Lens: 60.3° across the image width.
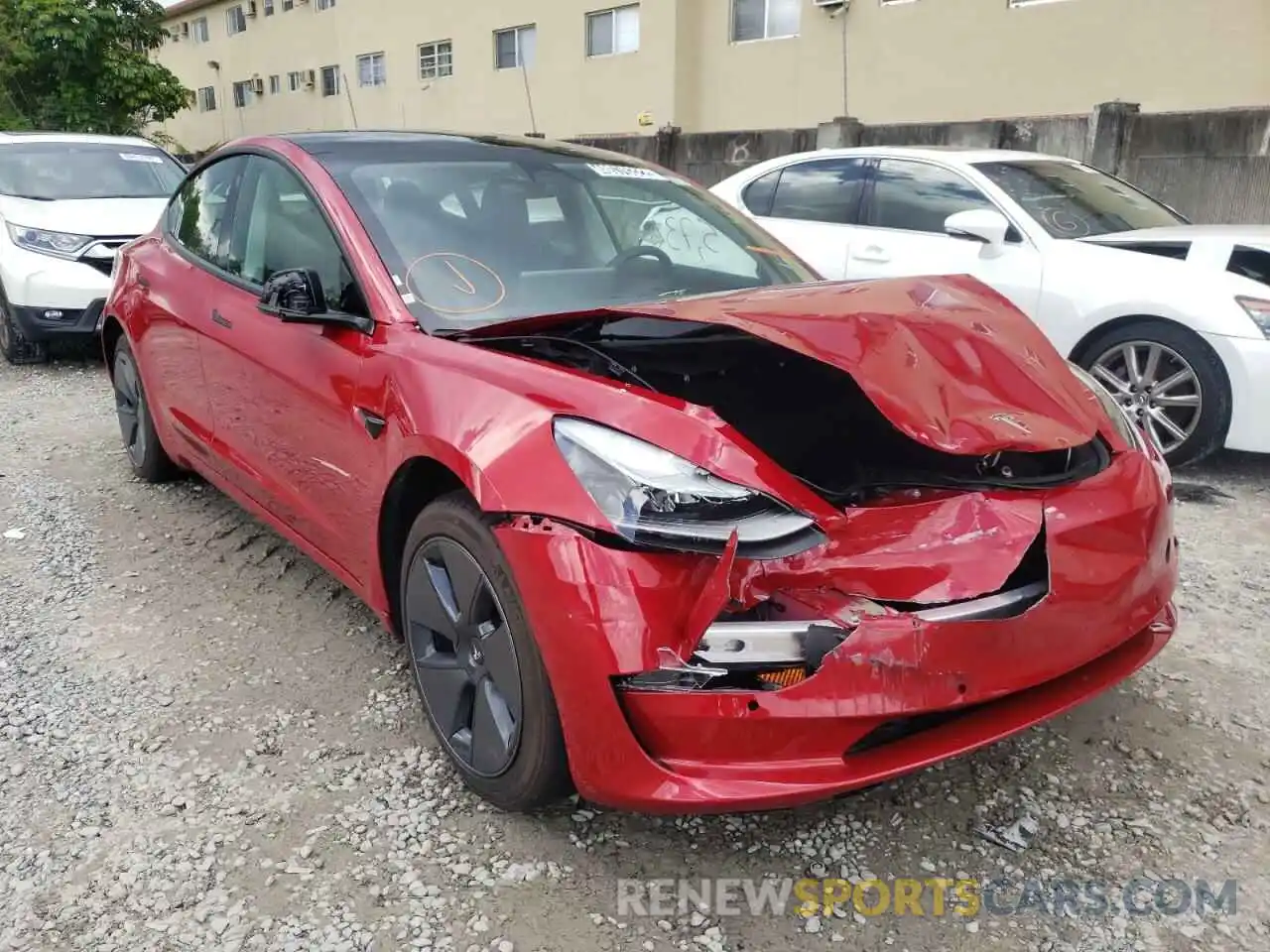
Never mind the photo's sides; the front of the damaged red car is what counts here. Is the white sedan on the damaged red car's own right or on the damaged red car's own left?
on the damaged red car's own left

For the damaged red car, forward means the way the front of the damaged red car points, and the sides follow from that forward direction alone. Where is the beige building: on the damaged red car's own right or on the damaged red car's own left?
on the damaged red car's own left

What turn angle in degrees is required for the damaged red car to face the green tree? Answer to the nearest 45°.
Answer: approximately 180°

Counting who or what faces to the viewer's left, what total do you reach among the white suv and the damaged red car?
0

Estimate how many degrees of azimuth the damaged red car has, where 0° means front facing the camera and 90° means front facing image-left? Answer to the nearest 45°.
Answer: approximately 315°

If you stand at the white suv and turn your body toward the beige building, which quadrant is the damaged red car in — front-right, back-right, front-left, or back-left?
back-right

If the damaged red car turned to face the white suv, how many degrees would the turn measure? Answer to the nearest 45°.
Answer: approximately 180°

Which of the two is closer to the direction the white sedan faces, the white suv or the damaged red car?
the damaged red car

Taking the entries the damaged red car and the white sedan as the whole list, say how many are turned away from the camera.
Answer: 0
